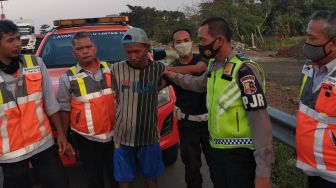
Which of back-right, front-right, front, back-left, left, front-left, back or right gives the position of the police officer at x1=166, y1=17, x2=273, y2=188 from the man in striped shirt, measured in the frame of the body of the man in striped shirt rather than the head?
front-left

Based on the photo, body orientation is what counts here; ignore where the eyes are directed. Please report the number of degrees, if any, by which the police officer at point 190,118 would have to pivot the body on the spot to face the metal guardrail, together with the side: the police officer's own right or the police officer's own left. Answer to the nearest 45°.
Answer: approximately 90° to the police officer's own left

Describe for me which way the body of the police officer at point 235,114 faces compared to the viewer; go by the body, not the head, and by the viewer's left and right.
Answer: facing the viewer and to the left of the viewer

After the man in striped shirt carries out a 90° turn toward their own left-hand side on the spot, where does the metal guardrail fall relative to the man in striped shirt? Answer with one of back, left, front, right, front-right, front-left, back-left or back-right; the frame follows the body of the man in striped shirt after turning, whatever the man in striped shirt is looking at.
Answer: front

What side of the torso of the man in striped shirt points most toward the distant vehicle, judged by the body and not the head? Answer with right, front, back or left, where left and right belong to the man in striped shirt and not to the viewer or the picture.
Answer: back

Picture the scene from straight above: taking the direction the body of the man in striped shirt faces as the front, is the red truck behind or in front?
behind

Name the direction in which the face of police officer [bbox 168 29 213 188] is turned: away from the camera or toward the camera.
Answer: toward the camera

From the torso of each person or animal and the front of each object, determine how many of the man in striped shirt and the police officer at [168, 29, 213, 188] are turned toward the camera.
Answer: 2

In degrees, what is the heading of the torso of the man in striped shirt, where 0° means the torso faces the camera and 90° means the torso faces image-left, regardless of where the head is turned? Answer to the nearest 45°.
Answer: approximately 0°

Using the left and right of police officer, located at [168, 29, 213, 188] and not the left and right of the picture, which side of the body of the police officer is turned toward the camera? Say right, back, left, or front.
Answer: front

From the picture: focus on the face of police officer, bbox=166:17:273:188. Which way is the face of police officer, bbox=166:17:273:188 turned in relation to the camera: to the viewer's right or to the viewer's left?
to the viewer's left

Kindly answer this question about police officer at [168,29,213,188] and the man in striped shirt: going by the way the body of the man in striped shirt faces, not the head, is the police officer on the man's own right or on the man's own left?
on the man's own left
